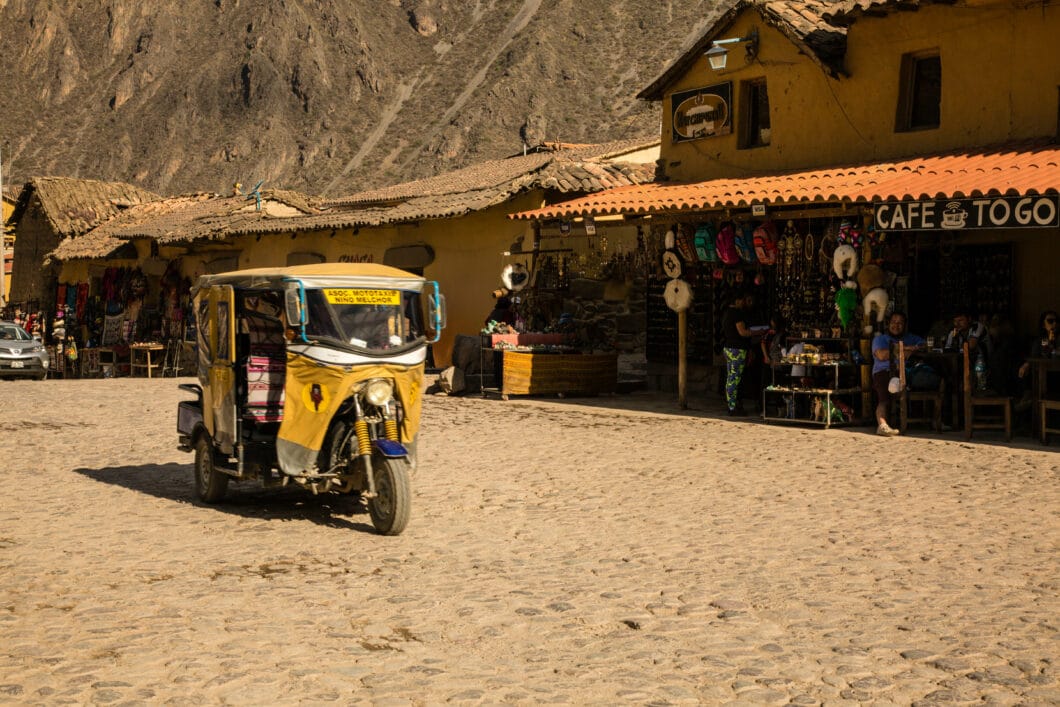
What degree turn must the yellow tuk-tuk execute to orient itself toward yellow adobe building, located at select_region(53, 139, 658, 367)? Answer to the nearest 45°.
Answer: approximately 135° to its left

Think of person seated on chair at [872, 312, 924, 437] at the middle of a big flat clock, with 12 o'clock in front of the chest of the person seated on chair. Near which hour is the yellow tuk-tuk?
The yellow tuk-tuk is roughly at 1 o'clock from the person seated on chair.

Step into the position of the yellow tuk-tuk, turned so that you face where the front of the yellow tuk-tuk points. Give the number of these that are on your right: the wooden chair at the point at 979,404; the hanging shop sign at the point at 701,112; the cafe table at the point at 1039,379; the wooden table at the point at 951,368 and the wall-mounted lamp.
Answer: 0

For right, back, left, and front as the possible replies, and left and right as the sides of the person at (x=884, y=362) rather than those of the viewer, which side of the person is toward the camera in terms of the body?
front

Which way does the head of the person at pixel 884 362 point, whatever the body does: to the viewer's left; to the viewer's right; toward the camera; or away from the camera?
toward the camera

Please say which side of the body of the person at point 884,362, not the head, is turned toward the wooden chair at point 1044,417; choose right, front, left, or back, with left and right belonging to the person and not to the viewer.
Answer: left

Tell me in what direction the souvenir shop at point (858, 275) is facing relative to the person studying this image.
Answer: facing the viewer

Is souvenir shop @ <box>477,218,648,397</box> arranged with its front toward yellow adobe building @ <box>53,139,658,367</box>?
no

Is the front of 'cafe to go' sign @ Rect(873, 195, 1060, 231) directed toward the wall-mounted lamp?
no

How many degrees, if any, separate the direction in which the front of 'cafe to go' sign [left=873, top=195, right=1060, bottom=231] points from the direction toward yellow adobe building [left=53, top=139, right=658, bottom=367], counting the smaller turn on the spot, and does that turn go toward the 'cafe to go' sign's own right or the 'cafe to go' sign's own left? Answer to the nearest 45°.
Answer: approximately 135° to the 'cafe to go' sign's own right

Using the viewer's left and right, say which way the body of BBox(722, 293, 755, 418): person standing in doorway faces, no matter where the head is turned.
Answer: facing to the right of the viewer

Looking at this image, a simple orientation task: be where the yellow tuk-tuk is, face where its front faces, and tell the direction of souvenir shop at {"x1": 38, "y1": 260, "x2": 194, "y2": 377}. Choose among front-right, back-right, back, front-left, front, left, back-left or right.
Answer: back-left

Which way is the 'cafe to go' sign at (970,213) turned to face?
toward the camera

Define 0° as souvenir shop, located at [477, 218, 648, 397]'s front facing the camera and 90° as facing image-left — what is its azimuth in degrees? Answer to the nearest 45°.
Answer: approximately 0°

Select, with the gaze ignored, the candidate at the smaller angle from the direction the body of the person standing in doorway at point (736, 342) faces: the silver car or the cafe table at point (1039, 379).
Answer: the cafe table

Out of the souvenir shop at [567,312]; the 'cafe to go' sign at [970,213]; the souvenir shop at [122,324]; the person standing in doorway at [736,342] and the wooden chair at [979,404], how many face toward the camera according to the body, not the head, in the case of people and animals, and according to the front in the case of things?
3
